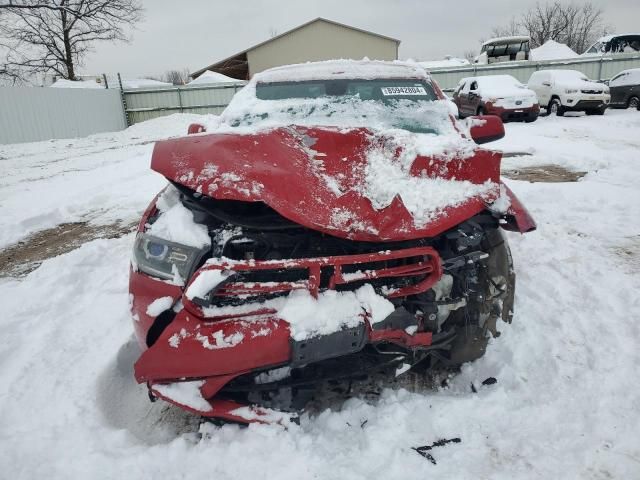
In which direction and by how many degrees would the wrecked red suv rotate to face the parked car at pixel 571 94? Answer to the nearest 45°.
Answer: approximately 135° to its left

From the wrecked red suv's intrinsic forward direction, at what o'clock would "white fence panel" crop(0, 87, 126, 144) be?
The white fence panel is roughly at 5 o'clock from the wrecked red suv.

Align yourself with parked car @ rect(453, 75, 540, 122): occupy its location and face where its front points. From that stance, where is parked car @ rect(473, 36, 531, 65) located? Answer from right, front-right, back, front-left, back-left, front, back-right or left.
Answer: back-left

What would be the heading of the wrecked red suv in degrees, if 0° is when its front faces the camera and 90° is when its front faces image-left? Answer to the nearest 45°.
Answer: approximately 0°

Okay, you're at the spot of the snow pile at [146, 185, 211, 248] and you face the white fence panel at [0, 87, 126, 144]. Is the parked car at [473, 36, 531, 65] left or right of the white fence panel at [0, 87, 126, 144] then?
right

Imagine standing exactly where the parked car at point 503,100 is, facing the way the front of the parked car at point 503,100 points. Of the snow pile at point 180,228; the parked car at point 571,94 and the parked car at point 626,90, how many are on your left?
2

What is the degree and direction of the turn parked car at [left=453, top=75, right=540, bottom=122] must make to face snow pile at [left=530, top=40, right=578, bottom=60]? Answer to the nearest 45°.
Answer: approximately 135° to its left

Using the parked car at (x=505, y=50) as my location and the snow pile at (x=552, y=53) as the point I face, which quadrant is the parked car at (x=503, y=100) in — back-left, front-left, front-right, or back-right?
back-right

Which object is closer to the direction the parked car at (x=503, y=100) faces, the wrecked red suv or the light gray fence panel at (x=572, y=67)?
the wrecked red suv

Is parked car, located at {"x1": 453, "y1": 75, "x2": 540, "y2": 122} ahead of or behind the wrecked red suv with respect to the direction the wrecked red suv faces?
behind

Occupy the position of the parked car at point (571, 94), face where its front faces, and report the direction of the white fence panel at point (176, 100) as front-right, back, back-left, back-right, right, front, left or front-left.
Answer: back-right
